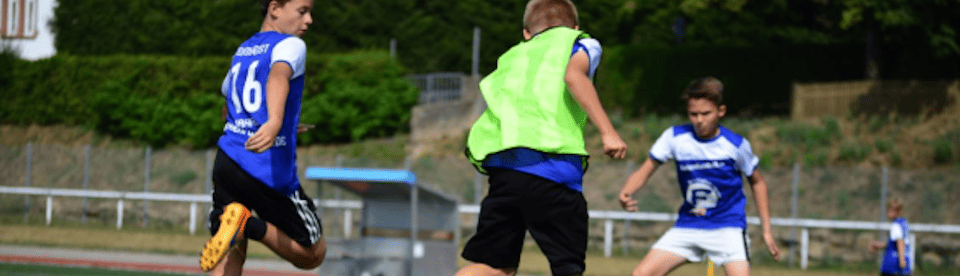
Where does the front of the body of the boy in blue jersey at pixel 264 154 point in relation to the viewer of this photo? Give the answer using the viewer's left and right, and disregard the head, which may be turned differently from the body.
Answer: facing away from the viewer and to the right of the viewer

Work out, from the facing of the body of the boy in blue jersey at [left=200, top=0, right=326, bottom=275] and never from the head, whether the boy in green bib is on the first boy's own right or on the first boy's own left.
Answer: on the first boy's own right

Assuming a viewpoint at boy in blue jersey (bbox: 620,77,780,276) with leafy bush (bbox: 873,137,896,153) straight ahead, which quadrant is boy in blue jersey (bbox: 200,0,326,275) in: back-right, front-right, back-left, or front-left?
back-left

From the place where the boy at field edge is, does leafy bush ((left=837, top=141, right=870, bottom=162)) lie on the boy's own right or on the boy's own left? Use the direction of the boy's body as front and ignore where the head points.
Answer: on the boy's own right

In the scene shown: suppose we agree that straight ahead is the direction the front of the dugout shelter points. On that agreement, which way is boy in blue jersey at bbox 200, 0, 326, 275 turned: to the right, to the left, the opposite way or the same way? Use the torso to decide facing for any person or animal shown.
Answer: the opposite way

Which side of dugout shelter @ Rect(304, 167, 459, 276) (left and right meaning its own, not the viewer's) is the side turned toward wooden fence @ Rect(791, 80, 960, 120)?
back

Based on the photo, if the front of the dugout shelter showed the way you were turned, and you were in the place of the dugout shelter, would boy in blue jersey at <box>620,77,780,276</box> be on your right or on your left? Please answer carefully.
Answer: on your left

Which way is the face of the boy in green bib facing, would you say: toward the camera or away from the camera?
away from the camera

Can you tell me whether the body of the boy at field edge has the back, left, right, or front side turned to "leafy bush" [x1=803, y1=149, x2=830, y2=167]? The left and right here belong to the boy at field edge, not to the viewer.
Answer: right
